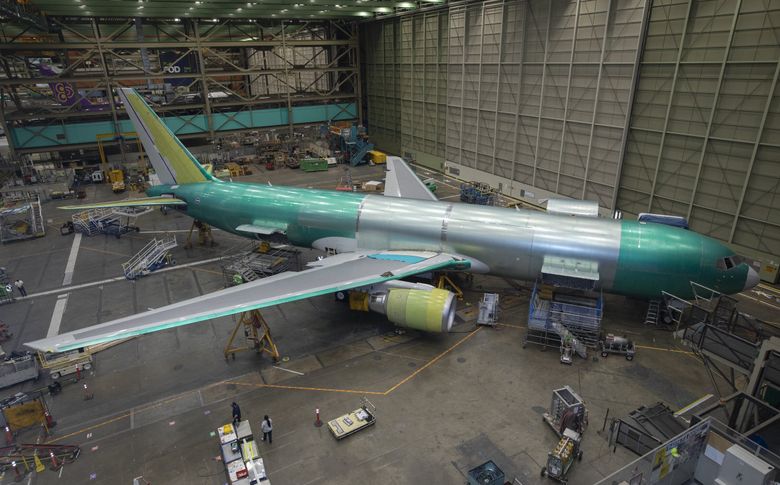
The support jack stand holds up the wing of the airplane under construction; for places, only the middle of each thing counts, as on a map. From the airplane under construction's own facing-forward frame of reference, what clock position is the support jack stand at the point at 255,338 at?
The support jack stand is roughly at 4 o'clock from the airplane under construction.

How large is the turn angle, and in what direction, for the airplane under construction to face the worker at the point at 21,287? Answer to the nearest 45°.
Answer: approximately 135° to its right

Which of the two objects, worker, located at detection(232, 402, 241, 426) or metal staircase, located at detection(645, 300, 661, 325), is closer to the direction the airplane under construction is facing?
the metal staircase

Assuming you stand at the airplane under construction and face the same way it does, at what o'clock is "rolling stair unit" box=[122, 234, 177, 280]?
The rolling stair unit is roughly at 5 o'clock from the airplane under construction.

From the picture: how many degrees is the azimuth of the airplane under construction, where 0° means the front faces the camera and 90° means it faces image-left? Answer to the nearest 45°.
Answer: approximately 315°

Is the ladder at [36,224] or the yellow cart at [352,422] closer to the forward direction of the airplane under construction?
the yellow cart

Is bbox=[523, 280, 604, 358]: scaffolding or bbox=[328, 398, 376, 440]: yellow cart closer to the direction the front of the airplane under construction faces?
the scaffolding

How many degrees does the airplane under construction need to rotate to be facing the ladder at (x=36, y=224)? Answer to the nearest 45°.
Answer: approximately 180°

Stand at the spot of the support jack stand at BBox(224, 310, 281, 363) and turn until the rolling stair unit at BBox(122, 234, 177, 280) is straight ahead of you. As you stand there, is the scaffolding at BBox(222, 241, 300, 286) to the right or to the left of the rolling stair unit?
right

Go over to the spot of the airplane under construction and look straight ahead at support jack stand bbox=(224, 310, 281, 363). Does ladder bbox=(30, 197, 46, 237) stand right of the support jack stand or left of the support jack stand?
right
